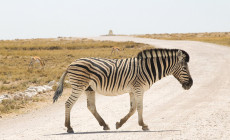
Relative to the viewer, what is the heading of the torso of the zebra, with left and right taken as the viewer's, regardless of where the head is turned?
facing to the right of the viewer
